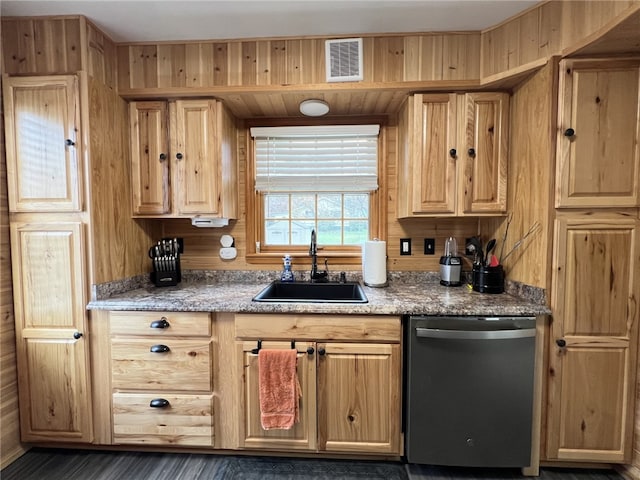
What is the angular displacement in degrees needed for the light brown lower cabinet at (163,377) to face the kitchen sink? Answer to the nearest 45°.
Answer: approximately 90° to its left

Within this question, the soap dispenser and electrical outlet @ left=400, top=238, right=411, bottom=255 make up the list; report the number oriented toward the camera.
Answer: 2

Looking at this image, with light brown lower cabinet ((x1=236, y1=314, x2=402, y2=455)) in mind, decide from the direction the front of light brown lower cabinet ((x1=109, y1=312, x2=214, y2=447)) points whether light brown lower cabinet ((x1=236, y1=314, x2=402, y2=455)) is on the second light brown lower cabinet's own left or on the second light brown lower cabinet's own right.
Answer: on the second light brown lower cabinet's own left

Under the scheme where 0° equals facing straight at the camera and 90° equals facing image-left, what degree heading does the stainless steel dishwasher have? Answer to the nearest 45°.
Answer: approximately 0°

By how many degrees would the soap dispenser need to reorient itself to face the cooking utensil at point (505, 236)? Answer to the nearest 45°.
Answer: approximately 90° to its left
